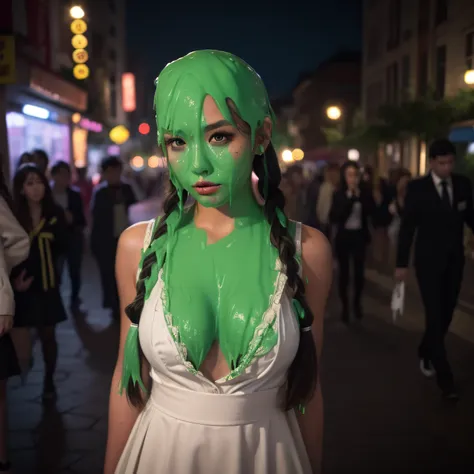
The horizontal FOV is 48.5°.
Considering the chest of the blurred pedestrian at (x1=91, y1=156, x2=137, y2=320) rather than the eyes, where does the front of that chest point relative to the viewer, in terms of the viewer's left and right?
facing the viewer and to the right of the viewer

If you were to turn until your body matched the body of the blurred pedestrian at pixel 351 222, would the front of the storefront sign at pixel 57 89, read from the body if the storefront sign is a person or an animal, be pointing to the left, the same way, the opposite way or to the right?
to the left

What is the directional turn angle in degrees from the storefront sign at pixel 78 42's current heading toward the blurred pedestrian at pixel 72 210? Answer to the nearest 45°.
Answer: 0° — it already faces them

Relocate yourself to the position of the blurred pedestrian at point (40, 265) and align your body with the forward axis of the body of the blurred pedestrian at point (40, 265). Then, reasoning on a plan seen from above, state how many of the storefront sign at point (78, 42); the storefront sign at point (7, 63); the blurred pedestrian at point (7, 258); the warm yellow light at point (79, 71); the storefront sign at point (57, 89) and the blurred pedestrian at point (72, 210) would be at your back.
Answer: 5

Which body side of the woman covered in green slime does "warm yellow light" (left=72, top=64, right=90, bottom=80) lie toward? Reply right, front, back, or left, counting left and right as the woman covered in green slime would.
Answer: back

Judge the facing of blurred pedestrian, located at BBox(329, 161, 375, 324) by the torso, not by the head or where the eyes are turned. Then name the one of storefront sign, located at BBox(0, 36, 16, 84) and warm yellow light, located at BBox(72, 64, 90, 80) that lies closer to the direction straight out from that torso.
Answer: the storefront sign

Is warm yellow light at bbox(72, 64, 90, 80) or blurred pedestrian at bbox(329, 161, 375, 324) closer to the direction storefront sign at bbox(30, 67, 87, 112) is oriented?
the blurred pedestrian

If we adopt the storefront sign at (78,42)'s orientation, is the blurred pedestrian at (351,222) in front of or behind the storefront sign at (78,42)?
in front

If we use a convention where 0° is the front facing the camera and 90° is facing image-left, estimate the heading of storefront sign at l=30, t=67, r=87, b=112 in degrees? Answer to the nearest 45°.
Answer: approximately 315°

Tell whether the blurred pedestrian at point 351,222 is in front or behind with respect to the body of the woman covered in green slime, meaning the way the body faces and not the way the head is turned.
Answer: behind

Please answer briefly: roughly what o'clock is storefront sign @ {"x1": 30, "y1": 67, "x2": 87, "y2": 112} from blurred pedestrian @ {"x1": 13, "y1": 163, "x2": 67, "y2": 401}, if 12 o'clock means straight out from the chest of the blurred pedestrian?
The storefront sign is roughly at 6 o'clock from the blurred pedestrian.

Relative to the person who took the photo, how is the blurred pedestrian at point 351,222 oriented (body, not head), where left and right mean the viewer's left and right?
facing the viewer
